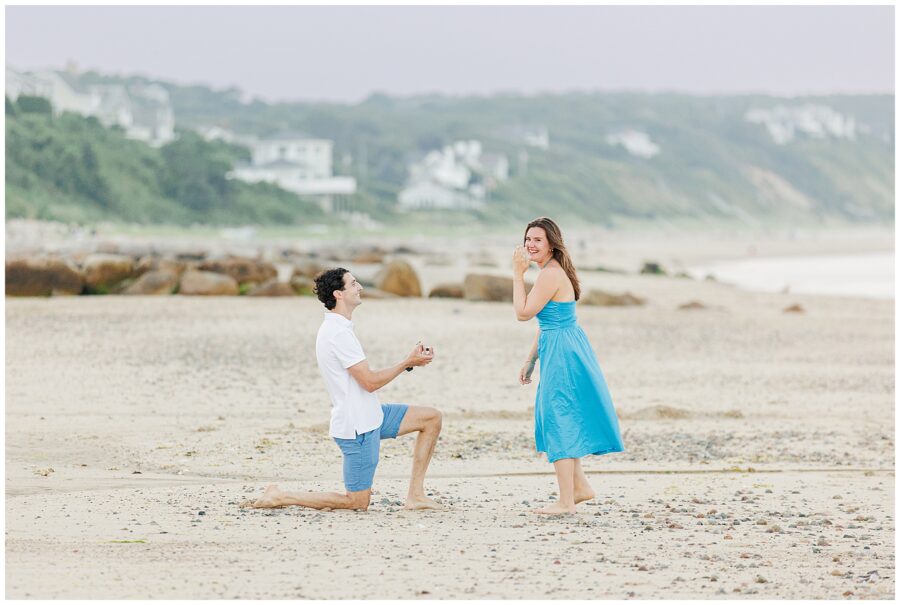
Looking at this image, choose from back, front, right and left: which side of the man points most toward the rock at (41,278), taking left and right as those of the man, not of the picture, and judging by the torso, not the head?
left

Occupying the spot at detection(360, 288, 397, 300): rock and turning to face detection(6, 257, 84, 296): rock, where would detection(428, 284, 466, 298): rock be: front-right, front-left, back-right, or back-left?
back-right

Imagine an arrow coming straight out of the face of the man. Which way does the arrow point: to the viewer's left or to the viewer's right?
to the viewer's right

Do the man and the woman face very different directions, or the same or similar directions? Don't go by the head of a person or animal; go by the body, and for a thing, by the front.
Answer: very different directions

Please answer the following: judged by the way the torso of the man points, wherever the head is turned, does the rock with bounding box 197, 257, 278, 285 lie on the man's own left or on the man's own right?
on the man's own left

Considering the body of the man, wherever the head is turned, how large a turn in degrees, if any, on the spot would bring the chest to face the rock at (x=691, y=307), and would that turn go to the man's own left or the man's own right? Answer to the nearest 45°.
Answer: approximately 90° to the man's own left

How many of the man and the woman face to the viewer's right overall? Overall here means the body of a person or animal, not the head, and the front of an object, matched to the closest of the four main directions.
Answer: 1

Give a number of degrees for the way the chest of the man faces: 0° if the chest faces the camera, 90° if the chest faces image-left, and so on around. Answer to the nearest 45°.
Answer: approximately 270°
